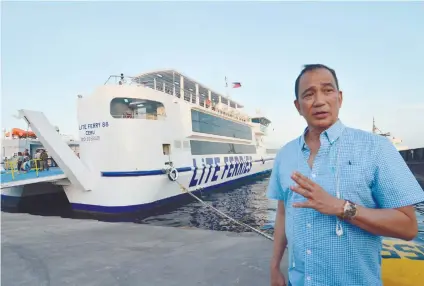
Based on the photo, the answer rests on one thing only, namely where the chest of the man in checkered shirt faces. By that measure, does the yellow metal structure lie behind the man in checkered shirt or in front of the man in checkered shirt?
behind

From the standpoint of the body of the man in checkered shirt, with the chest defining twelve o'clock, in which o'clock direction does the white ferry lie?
The white ferry is roughly at 3 o'clock from the man in checkered shirt.

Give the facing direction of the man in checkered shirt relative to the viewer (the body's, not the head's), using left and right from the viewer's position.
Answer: facing the viewer and to the left of the viewer
